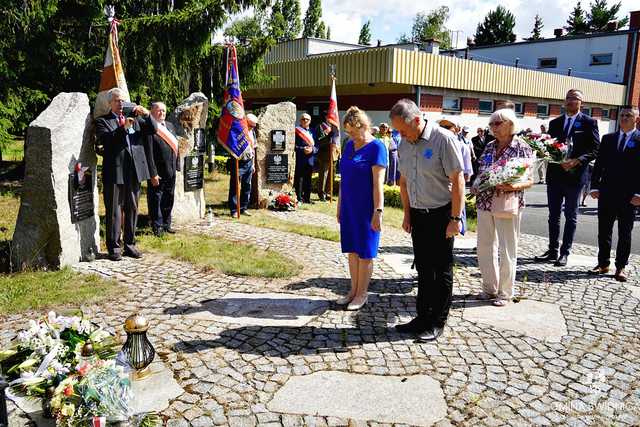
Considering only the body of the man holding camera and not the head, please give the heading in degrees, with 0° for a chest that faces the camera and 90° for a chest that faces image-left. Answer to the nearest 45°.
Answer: approximately 315°

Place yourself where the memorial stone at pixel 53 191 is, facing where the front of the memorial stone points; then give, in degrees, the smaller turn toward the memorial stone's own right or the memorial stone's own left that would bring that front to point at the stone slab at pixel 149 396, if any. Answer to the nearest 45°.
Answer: approximately 45° to the memorial stone's own right

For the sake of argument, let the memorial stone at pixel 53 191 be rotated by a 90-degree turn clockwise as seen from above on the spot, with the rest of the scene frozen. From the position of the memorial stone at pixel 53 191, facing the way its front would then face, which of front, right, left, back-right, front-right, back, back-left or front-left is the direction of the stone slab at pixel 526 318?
left

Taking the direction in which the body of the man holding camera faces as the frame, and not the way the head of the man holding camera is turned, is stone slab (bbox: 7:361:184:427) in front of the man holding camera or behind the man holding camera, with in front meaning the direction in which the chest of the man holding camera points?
in front

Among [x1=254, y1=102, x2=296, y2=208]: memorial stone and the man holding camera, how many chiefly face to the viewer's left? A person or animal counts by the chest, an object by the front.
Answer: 0

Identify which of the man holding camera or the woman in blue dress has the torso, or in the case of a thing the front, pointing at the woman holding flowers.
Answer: the man holding camera

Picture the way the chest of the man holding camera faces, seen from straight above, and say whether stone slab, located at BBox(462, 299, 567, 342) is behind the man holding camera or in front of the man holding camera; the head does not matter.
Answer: in front

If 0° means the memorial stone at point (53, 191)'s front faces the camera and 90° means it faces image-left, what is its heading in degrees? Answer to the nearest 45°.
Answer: approximately 315°

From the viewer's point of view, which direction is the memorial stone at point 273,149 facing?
toward the camera

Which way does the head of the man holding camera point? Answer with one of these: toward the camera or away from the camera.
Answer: toward the camera

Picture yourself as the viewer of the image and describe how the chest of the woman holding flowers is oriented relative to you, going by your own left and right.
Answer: facing the viewer and to the left of the viewer

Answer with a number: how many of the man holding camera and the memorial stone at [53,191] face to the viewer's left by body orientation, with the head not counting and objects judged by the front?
0

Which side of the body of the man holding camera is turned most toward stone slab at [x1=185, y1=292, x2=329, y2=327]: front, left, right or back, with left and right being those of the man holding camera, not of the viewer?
front

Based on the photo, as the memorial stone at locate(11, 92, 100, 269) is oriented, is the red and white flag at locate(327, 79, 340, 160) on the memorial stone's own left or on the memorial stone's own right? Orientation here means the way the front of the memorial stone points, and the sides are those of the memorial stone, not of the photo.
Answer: on the memorial stone's own left

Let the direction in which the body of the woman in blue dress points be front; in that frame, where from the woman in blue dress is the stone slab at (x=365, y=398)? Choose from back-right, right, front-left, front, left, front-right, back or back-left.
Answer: front-left

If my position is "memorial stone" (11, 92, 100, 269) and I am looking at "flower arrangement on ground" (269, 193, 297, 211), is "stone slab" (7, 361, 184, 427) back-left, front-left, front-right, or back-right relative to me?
back-right

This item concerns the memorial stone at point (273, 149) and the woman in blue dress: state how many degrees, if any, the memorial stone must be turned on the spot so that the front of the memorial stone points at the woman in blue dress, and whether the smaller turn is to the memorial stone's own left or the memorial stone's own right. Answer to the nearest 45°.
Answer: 0° — it already faces them

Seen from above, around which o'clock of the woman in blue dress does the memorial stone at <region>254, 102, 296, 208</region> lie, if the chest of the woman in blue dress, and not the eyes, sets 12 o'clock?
The memorial stone is roughly at 4 o'clock from the woman in blue dress.

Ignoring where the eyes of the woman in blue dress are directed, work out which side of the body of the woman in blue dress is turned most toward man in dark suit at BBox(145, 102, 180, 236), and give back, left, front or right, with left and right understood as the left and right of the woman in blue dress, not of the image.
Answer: right
